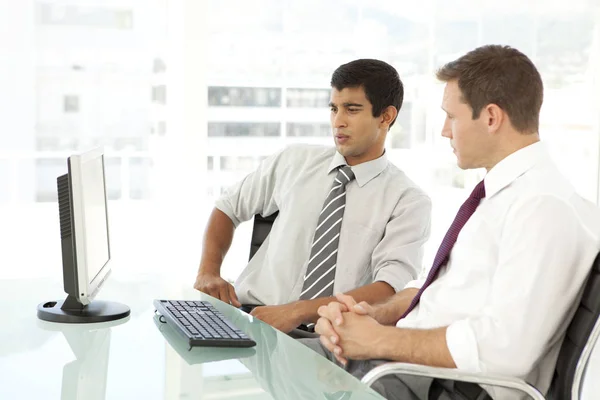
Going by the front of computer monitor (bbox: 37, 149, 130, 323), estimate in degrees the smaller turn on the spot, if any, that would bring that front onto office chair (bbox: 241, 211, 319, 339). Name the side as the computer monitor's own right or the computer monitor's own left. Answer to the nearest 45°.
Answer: approximately 45° to the computer monitor's own left

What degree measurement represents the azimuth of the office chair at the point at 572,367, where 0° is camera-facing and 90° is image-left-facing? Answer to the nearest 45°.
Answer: approximately 90°

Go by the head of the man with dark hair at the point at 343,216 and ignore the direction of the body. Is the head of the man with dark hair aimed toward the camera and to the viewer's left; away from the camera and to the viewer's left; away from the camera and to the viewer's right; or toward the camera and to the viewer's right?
toward the camera and to the viewer's left

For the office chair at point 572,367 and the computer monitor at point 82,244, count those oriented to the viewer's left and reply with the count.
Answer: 1

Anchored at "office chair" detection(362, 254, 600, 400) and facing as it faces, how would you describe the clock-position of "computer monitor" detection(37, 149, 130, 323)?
The computer monitor is roughly at 12 o'clock from the office chair.

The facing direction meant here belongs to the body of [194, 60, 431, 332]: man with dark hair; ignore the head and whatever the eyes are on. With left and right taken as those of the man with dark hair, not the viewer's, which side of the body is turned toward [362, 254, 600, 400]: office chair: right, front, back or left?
left

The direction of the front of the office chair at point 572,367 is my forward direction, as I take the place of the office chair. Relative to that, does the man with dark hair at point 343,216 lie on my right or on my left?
on my right

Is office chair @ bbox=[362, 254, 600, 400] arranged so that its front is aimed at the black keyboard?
yes

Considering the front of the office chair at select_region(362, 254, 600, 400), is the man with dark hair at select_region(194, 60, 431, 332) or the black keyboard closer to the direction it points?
the black keyboard

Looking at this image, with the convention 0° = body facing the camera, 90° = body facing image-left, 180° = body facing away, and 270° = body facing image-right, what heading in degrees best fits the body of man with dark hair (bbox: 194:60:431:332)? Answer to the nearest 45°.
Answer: approximately 45°

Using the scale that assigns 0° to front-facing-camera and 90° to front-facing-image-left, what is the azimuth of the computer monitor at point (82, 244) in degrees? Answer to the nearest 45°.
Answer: approximately 270°
